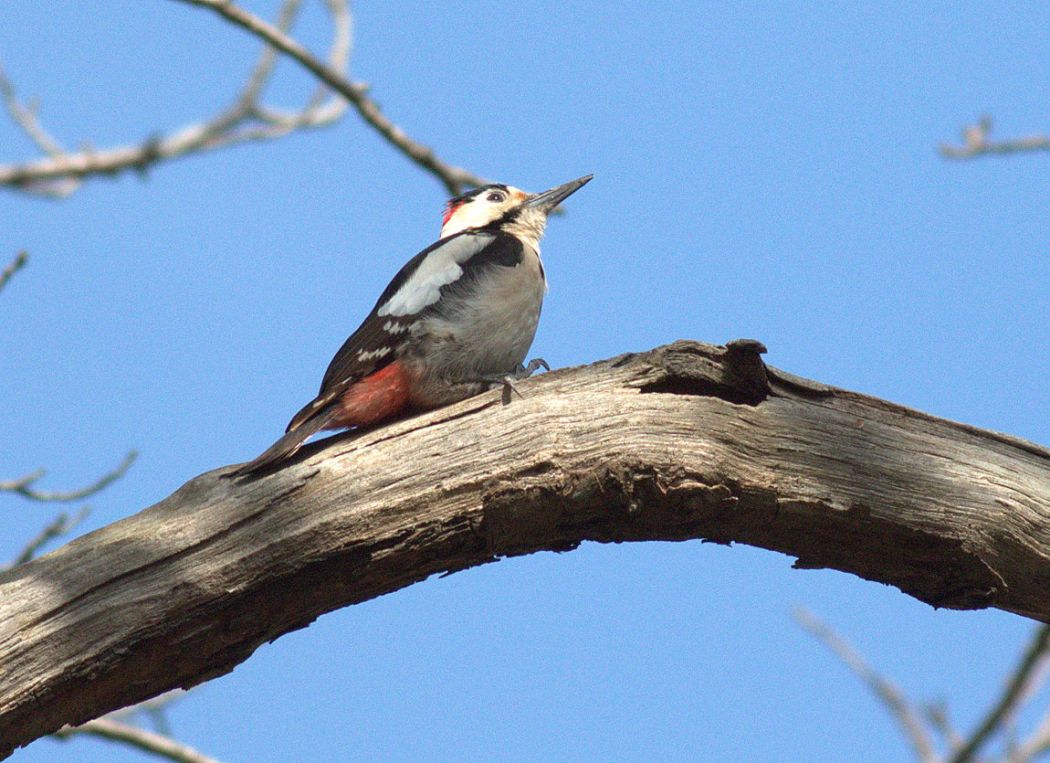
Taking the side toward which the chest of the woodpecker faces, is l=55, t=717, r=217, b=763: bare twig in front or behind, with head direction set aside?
behind

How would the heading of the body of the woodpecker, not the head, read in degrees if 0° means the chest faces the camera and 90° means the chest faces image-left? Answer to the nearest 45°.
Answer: approximately 270°
